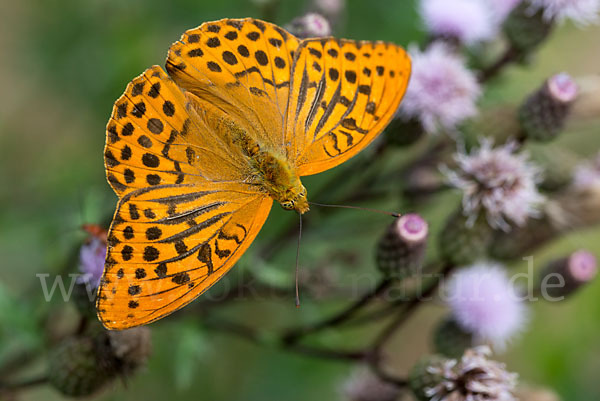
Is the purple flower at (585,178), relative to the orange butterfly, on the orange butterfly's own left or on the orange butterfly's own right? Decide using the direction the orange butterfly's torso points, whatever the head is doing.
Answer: on the orange butterfly's own left

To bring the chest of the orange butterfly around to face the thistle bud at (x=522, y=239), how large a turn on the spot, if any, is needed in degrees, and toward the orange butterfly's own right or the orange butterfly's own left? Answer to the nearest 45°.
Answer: approximately 45° to the orange butterfly's own left

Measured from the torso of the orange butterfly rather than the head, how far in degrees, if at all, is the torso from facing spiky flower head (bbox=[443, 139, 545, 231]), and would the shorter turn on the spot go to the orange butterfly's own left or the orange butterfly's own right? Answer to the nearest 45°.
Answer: approximately 45° to the orange butterfly's own left

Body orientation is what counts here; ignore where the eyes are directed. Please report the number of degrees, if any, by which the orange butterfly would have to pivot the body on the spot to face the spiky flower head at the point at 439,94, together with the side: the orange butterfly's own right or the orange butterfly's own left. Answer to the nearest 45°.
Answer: approximately 45° to the orange butterfly's own left

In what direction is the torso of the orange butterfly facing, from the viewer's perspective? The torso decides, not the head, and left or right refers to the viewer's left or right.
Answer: facing the viewer and to the right of the viewer
